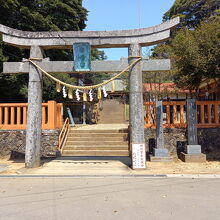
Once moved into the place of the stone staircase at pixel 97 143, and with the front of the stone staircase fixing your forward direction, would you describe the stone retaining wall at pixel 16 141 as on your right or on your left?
on your right

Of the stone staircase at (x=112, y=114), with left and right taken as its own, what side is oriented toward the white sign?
front

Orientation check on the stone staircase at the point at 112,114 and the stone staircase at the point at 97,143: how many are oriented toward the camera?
2

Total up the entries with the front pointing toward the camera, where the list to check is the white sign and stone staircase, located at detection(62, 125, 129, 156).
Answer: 2

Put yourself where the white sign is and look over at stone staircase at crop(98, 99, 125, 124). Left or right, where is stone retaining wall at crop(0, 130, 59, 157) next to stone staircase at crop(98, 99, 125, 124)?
left

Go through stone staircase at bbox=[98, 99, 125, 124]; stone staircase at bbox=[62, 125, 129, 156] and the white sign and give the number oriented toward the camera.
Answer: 3

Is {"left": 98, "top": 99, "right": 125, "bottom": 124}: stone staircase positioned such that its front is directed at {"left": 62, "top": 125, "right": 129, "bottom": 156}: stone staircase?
yes

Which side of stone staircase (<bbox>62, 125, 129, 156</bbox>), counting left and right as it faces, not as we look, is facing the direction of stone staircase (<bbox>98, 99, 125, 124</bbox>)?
back

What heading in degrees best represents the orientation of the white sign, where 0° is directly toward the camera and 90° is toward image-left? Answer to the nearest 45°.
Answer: approximately 0°

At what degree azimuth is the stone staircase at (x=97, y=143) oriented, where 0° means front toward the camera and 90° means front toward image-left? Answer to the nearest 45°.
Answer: approximately 0°
